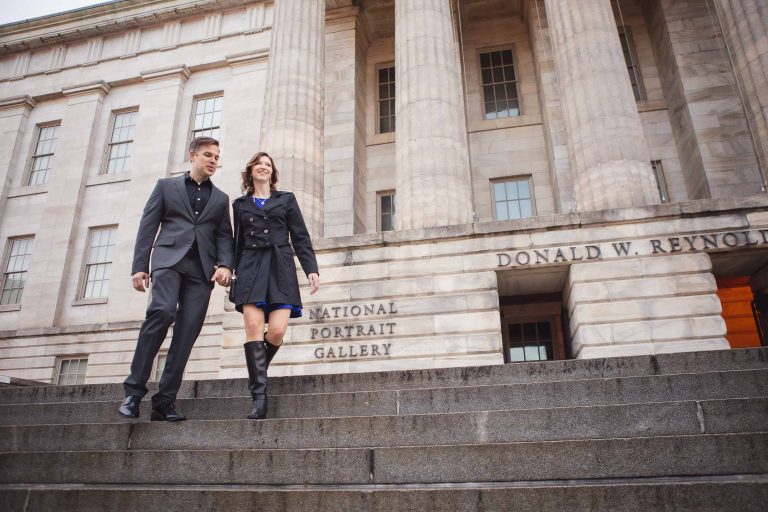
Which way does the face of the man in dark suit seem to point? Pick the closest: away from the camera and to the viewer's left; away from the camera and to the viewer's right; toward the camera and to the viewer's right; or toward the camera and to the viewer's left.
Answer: toward the camera and to the viewer's right

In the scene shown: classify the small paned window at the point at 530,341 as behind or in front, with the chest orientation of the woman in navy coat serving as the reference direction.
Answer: behind

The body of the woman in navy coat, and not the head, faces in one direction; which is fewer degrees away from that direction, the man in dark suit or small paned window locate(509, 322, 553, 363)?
the man in dark suit

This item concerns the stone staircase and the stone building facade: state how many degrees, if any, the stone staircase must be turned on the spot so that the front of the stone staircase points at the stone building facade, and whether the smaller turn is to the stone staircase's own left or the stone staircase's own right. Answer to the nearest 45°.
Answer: approximately 180°

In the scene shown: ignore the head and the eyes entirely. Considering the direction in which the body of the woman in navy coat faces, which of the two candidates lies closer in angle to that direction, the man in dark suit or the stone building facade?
the man in dark suit

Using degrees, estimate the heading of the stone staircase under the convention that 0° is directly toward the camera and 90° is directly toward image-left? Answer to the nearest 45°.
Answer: approximately 0°
